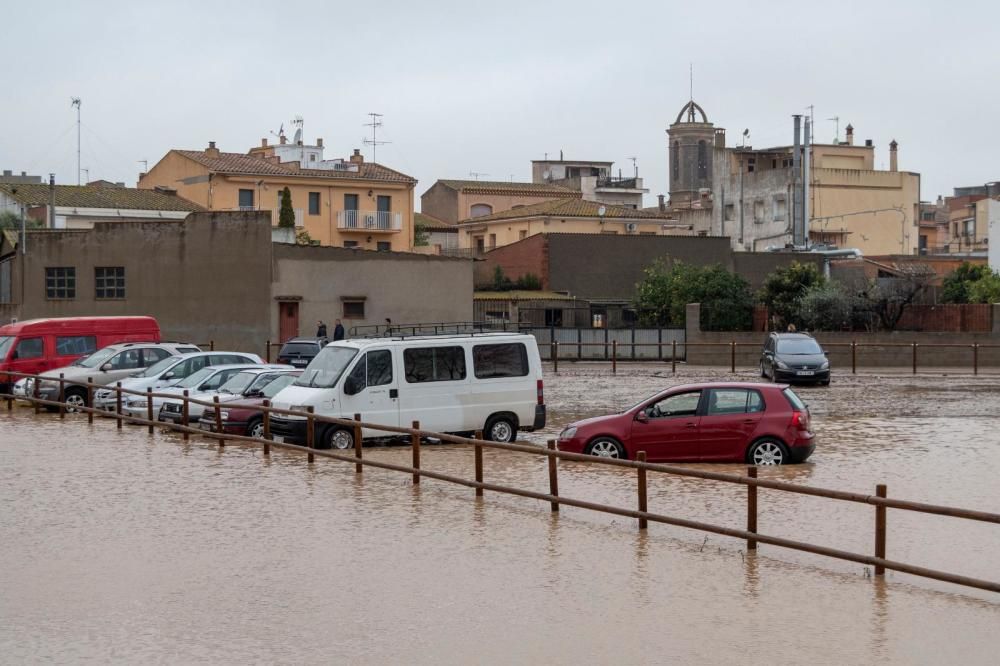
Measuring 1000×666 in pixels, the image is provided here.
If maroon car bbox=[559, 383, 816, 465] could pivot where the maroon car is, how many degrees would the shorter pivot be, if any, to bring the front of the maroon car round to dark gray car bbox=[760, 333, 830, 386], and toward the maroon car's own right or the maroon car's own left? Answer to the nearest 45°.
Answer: approximately 90° to the maroon car's own right

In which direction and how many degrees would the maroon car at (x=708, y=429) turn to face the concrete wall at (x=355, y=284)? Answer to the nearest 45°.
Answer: approximately 45° to its right

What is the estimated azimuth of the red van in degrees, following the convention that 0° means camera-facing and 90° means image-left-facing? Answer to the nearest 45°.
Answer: approximately 45°

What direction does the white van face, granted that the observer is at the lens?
facing the viewer and to the left of the viewer

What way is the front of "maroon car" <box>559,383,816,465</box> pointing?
to the viewer's left

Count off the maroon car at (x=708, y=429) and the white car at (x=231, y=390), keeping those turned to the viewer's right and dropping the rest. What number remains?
0

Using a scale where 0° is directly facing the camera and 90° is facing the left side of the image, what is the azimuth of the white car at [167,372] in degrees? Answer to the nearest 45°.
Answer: approximately 45°

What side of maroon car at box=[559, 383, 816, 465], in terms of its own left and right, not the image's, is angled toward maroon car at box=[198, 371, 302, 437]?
front

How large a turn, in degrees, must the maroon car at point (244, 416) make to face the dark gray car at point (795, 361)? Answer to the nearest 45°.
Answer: approximately 180°
